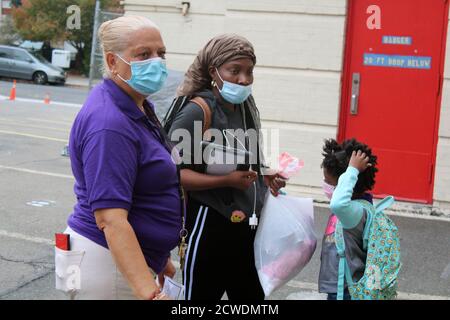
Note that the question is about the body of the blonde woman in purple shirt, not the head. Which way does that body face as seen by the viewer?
to the viewer's right

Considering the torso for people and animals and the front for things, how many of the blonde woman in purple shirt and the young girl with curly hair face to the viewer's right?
1

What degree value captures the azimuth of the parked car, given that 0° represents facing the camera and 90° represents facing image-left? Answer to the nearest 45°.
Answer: approximately 270°

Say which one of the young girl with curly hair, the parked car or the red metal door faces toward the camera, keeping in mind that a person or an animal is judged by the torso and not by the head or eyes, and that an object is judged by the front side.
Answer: the red metal door

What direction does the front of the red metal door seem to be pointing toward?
toward the camera

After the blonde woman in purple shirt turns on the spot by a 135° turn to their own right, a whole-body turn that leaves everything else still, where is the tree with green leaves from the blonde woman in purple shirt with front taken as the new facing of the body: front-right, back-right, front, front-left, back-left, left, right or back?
back-right

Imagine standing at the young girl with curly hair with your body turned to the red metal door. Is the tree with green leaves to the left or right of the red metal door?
left

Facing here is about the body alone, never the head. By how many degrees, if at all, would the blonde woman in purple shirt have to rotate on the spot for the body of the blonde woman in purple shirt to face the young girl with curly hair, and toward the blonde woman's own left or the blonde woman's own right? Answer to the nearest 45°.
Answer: approximately 45° to the blonde woman's own left

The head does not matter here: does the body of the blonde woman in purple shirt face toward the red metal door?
no

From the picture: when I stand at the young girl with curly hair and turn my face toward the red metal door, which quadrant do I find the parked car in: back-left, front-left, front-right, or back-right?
front-left

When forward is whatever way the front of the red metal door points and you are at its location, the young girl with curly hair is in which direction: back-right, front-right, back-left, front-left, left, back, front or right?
front

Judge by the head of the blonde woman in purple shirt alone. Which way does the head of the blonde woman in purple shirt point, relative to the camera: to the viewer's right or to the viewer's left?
to the viewer's right
